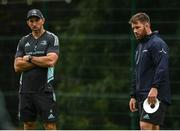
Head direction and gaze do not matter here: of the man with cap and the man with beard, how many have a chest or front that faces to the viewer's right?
0

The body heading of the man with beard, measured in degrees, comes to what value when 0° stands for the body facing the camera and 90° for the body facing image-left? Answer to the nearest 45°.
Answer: approximately 45°

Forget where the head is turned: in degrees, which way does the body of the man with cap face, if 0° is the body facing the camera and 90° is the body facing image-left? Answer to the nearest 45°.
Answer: approximately 0°

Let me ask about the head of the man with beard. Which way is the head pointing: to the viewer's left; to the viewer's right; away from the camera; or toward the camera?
to the viewer's left

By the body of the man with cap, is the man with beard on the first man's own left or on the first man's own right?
on the first man's own left

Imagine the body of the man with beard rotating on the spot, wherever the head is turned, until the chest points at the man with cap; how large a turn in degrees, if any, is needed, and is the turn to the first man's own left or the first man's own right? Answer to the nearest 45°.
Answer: approximately 45° to the first man's own right
